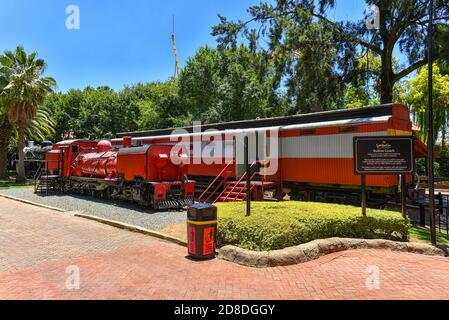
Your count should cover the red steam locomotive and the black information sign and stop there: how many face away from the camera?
0

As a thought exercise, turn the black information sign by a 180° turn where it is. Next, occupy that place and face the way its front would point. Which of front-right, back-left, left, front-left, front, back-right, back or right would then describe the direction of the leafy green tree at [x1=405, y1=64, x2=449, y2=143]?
front

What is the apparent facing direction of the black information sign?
toward the camera

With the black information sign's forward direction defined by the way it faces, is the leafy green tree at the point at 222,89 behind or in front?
behind

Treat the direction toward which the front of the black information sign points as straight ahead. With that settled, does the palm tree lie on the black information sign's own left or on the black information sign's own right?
on the black information sign's own right

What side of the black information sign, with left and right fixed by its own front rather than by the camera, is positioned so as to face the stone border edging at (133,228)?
right

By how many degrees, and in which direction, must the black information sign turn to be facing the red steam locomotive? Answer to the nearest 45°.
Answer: approximately 90° to its right

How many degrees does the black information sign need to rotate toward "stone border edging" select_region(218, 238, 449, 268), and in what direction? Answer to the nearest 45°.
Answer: approximately 45° to its right

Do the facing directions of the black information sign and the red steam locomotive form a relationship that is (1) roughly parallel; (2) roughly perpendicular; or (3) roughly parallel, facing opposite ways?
roughly perpendicular
